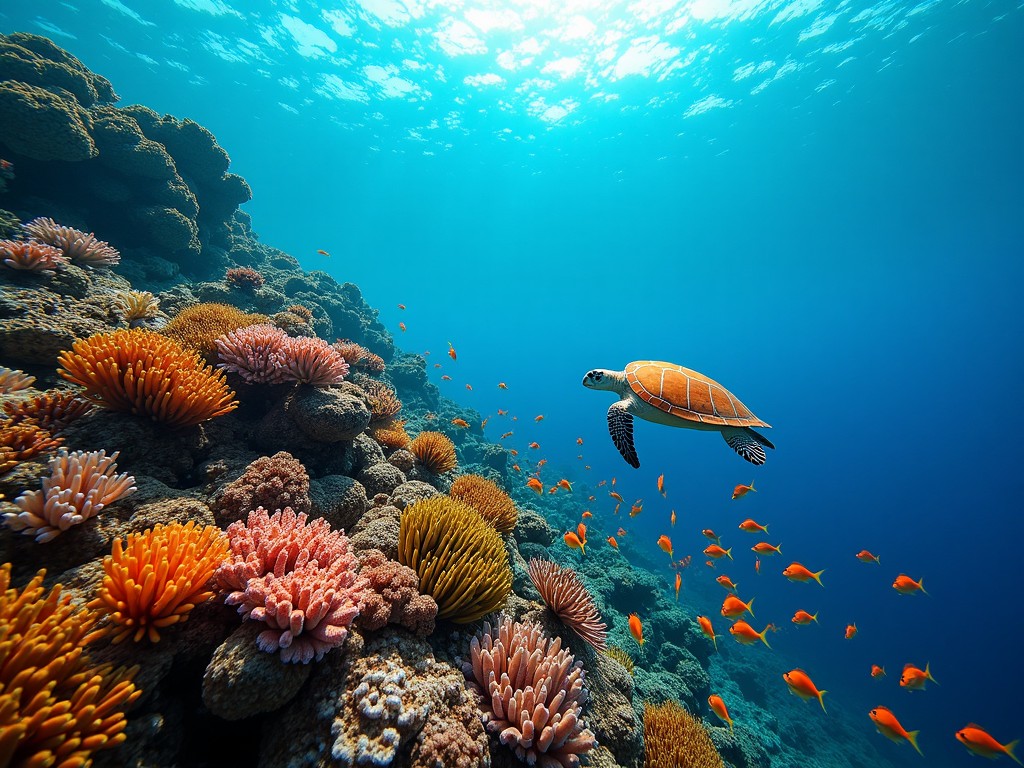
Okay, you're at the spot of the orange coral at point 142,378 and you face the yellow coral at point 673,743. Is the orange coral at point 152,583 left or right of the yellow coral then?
right

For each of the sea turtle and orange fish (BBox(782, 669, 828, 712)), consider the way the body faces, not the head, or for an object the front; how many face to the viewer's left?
2

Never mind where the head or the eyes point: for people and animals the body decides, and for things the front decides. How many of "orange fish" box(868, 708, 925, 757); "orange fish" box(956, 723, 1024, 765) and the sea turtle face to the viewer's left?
3

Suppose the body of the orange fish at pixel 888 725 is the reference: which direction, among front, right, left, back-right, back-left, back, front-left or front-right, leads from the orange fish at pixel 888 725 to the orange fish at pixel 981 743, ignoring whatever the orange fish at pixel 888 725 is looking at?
back-right

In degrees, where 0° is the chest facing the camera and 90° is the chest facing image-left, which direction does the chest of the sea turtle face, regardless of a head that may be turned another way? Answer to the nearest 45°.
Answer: approximately 90°

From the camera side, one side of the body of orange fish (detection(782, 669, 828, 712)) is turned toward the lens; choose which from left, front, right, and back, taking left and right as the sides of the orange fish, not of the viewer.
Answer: left

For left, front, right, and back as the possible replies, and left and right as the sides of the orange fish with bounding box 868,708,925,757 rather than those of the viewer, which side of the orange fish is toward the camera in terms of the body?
left

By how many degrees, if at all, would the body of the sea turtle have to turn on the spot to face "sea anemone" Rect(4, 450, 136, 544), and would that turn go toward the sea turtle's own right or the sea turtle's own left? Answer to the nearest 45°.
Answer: approximately 45° to the sea turtle's own left

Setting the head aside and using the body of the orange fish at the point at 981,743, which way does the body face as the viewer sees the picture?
to the viewer's left
